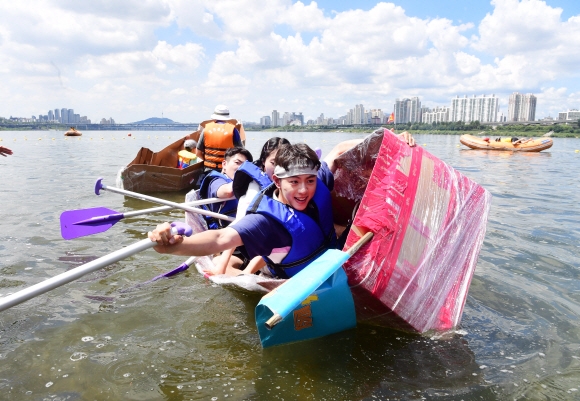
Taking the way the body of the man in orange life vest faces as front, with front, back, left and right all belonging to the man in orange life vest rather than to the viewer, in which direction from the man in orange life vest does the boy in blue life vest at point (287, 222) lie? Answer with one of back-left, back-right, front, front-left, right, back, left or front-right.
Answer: back

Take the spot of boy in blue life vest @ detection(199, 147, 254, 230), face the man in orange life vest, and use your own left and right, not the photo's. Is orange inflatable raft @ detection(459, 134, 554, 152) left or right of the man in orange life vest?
right

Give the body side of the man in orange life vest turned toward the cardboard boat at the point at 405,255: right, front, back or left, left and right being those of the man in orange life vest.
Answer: back

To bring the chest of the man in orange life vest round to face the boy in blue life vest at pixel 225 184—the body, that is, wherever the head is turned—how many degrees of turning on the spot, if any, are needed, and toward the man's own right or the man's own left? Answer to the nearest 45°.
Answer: approximately 180°
